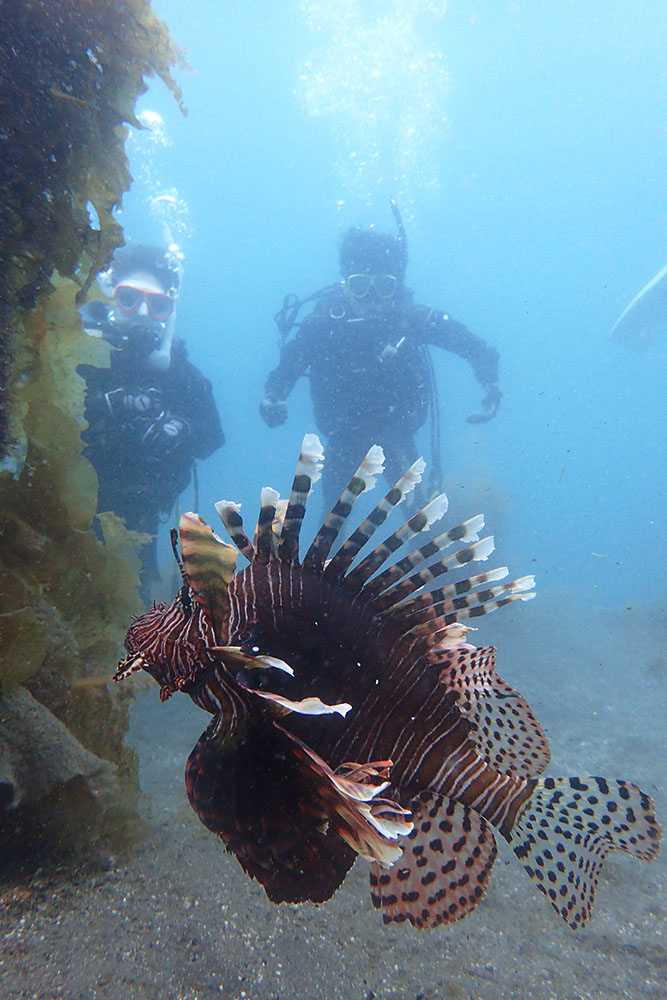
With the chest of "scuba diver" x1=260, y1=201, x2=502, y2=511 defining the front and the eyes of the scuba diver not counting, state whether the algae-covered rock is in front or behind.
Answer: in front

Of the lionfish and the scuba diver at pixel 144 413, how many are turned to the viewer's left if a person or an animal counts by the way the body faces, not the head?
1

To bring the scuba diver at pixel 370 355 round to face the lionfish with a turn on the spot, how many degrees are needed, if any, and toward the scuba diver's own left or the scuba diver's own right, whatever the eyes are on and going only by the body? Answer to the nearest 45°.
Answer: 0° — they already face it

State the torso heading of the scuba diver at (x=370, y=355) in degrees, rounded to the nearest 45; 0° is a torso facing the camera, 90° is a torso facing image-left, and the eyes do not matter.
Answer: approximately 0°

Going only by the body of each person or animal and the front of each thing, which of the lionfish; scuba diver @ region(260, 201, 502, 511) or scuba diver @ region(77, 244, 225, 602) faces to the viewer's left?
the lionfish

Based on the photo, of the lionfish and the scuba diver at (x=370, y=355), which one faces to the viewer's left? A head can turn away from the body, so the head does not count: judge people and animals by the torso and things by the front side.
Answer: the lionfish

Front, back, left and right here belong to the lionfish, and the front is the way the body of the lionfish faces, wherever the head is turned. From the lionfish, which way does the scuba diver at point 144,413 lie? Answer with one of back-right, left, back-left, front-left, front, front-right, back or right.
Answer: front-right

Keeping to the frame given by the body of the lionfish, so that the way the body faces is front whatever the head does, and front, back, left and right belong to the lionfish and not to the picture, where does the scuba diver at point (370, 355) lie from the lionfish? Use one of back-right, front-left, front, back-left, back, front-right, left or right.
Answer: right

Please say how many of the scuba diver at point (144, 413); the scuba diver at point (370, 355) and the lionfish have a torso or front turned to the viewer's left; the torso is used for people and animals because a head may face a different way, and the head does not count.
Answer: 1

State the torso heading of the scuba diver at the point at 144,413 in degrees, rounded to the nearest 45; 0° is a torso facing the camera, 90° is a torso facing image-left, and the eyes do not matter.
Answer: approximately 0°

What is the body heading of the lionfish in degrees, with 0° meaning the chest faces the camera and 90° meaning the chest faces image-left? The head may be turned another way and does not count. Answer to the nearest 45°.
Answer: approximately 90°
